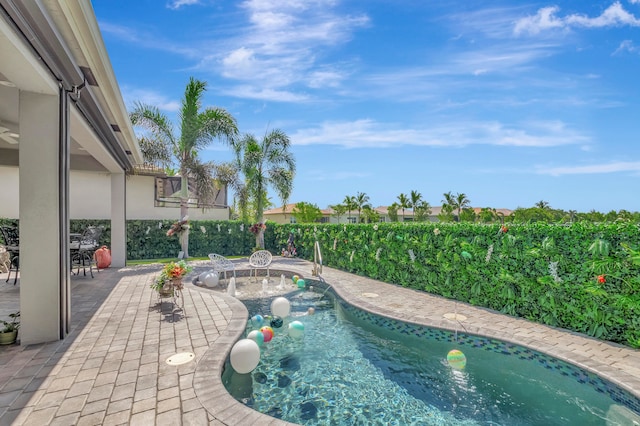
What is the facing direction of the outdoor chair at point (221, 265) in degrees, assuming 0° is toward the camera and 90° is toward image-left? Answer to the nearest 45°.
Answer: approximately 315°

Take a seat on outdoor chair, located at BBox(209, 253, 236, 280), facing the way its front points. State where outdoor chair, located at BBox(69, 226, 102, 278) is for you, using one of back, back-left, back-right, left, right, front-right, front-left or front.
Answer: back-right

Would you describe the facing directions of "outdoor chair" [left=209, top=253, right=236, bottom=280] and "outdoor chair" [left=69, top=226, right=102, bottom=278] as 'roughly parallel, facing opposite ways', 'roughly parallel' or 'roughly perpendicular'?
roughly perpendicular

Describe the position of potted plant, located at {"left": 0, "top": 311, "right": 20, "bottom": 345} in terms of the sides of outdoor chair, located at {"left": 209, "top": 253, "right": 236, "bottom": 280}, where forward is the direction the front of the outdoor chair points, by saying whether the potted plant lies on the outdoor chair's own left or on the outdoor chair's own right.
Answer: on the outdoor chair's own right

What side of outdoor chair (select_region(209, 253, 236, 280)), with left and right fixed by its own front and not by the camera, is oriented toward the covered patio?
right
